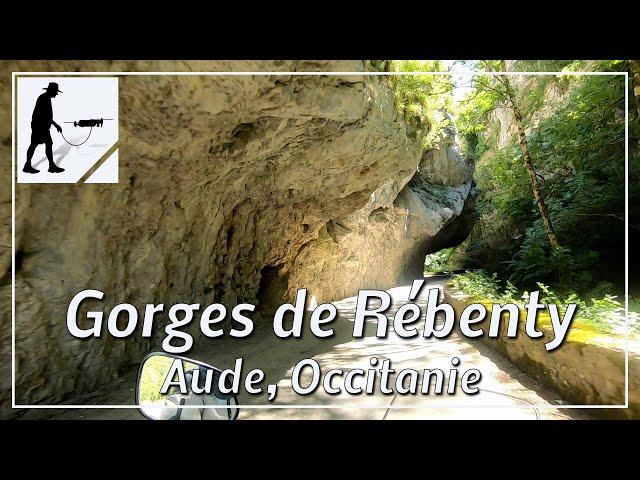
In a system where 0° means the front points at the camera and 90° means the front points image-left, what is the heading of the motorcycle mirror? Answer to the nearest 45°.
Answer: approximately 0°

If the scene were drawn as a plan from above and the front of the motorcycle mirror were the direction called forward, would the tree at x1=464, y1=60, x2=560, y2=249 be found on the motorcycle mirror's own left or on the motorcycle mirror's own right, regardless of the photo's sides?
on the motorcycle mirror's own left
